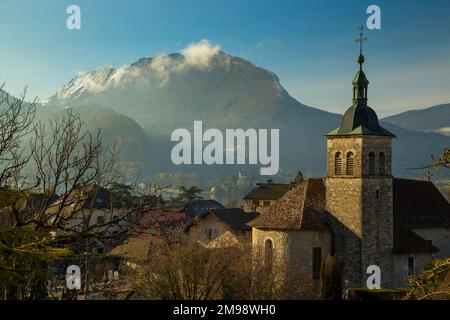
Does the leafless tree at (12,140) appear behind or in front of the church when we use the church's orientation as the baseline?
behind
